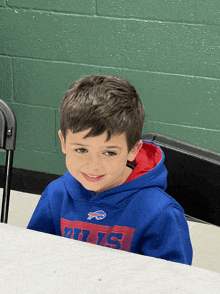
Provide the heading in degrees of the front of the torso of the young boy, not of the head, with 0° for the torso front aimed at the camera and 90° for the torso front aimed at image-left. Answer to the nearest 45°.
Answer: approximately 45°
